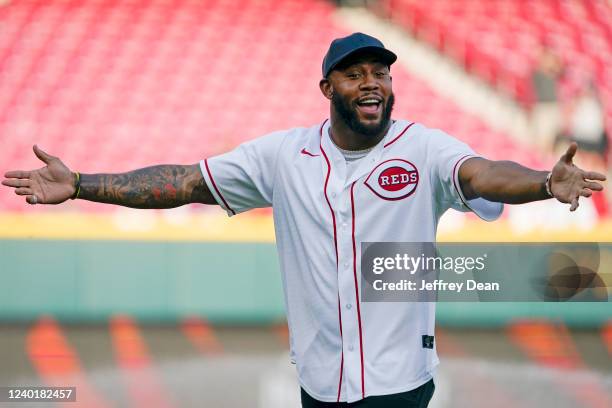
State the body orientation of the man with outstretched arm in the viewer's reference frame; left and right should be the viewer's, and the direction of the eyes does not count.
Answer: facing the viewer
